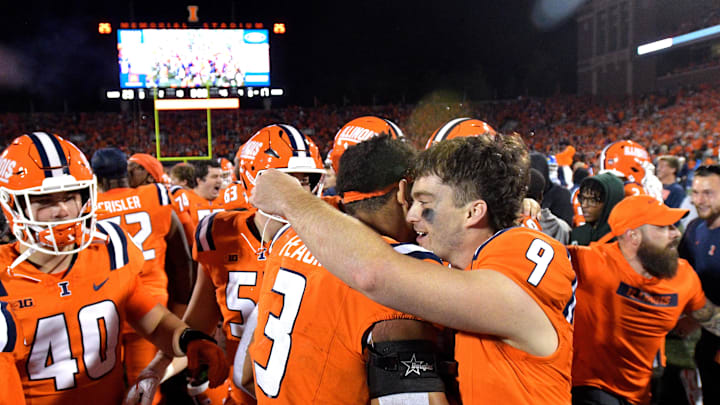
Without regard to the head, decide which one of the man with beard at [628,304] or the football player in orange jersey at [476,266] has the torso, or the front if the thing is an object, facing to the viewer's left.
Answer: the football player in orange jersey

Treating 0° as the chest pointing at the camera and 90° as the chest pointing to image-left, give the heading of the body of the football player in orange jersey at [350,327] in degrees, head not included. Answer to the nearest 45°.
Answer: approximately 225°

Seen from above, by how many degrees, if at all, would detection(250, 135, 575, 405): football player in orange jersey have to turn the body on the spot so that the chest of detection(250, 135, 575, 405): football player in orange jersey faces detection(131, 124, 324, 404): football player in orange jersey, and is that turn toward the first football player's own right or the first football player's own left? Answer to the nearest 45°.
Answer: approximately 45° to the first football player's own right

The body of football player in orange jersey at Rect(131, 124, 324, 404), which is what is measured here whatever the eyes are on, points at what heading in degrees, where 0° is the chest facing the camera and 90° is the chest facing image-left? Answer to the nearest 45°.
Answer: approximately 315°

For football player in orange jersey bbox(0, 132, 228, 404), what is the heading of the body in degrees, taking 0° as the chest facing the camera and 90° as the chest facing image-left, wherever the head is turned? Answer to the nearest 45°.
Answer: approximately 0°
